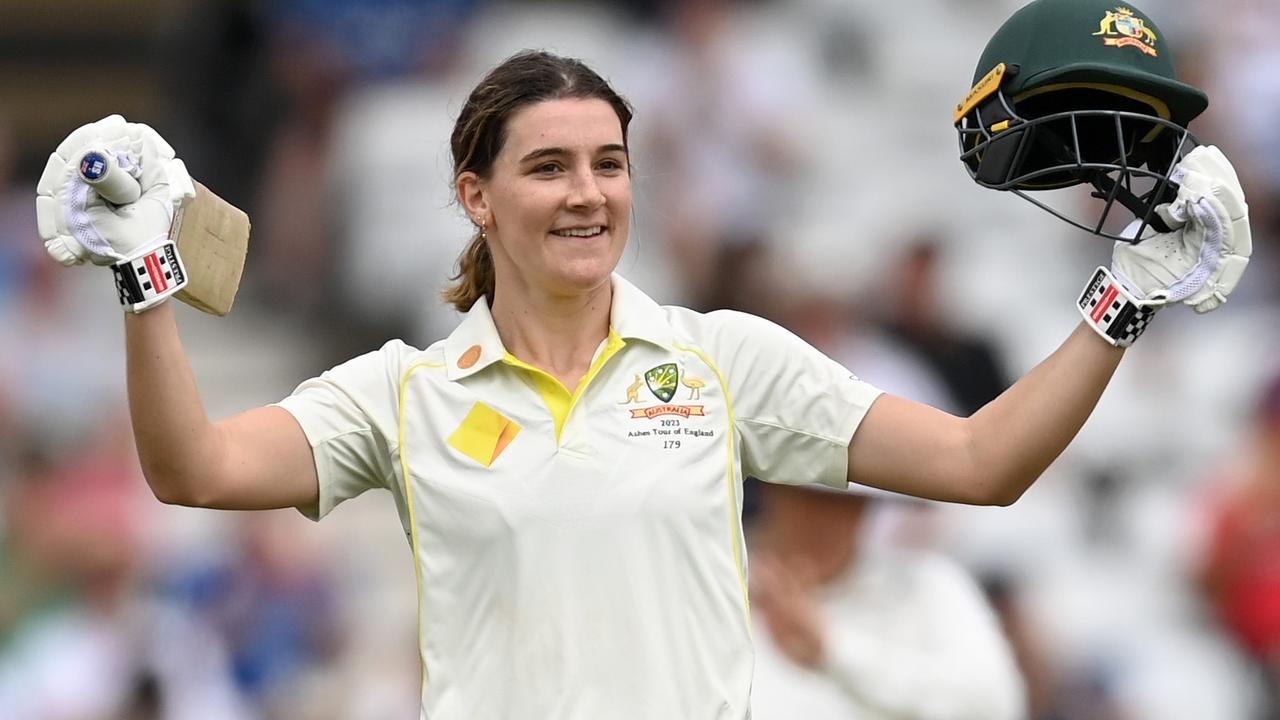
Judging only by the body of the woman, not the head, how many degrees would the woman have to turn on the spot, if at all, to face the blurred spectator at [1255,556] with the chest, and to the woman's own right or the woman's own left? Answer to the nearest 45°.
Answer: approximately 135° to the woman's own left

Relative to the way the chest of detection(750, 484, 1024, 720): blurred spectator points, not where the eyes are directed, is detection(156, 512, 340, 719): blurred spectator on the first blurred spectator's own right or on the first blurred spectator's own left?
on the first blurred spectator's own right

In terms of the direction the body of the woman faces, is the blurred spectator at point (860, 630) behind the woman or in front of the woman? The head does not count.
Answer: behind

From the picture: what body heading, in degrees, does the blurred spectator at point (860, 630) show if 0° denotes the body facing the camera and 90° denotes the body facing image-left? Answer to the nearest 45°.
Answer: approximately 45°

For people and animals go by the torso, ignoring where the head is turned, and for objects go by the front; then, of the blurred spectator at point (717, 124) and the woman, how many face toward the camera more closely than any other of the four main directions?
2

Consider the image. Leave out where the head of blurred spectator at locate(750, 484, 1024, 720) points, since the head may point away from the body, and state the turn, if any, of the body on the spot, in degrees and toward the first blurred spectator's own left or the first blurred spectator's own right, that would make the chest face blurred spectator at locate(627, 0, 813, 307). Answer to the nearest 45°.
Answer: approximately 135° to the first blurred spectator's own right

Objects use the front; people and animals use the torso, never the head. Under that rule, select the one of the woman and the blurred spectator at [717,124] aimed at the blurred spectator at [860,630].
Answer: the blurred spectator at [717,124]

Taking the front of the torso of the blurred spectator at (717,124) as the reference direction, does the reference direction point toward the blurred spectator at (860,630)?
yes

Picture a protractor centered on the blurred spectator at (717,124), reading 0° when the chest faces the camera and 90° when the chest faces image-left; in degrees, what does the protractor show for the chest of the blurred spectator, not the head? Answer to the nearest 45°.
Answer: approximately 0°
